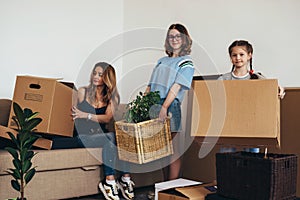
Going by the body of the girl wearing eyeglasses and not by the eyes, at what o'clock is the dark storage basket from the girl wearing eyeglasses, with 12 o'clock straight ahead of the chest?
The dark storage basket is roughly at 10 o'clock from the girl wearing eyeglasses.

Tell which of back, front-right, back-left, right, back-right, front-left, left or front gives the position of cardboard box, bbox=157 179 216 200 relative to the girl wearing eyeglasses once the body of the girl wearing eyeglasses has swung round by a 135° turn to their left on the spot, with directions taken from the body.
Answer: right

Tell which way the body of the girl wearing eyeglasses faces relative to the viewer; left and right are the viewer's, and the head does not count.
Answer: facing the viewer and to the left of the viewer
